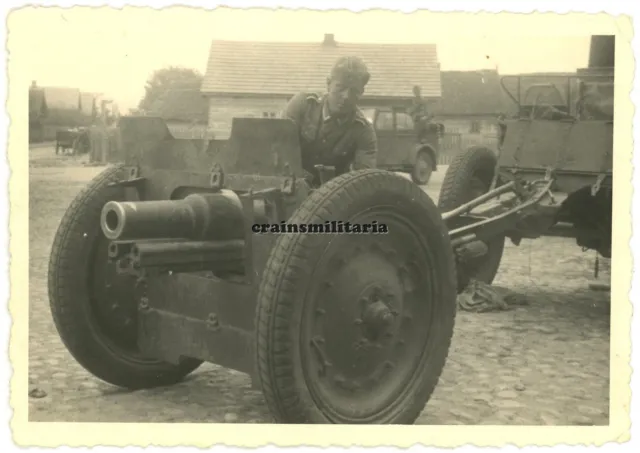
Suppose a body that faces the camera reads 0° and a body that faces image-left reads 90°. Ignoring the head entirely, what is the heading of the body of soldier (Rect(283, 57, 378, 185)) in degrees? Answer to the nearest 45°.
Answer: approximately 0°

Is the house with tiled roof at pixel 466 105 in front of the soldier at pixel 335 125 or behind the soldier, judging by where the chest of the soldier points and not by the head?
behind

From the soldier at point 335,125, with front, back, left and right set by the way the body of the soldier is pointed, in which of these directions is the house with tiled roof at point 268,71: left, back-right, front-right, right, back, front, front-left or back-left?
back

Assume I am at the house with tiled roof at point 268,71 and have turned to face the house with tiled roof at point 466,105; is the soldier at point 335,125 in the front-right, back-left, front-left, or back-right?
back-right

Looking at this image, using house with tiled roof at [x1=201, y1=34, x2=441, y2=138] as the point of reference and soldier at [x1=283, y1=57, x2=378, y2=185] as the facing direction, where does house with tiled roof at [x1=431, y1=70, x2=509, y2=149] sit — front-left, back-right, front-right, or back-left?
back-left
